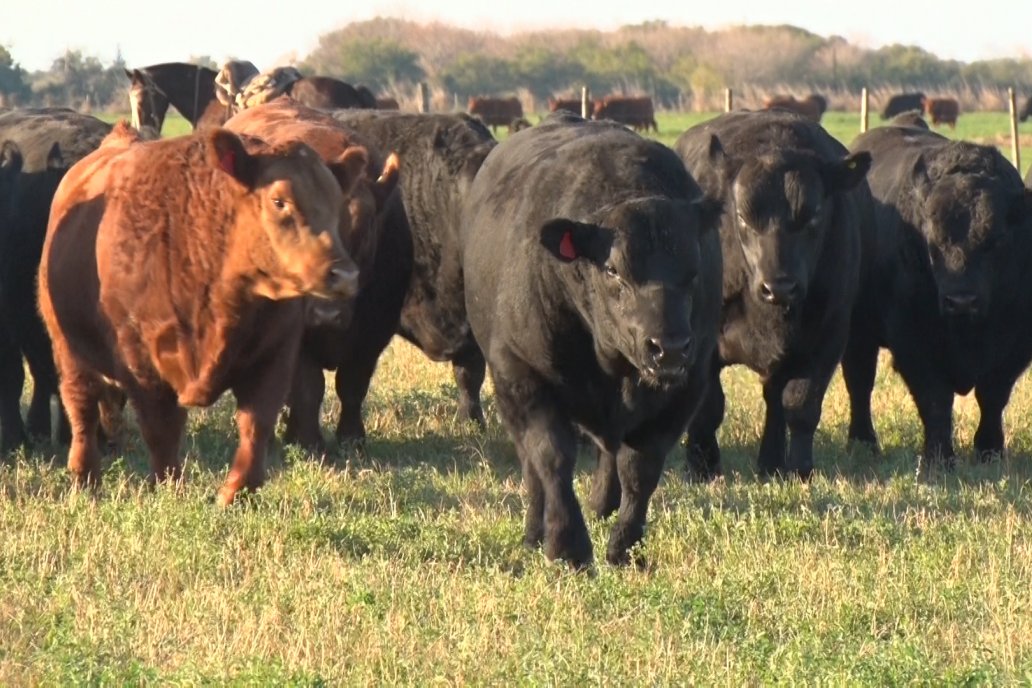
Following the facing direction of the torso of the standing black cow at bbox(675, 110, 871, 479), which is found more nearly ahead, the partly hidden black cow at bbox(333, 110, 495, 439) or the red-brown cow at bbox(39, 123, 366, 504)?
the red-brown cow

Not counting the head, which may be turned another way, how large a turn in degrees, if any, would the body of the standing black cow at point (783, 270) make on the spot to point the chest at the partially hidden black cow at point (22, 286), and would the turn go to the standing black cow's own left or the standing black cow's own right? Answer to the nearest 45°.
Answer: approximately 90° to the standing black cow's own right

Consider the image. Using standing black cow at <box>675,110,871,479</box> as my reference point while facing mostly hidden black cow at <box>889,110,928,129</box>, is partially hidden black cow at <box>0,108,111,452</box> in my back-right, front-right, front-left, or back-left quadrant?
back-left

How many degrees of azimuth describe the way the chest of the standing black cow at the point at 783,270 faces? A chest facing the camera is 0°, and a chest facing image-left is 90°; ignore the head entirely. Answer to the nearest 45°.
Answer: approximately 0°

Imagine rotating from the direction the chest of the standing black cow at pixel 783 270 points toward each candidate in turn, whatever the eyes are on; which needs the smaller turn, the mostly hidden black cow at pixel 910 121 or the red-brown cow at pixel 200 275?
the red-brown cow

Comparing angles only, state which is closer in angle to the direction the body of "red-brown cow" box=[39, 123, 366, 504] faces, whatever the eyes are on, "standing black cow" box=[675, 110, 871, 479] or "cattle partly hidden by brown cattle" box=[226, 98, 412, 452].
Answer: the standing black cow

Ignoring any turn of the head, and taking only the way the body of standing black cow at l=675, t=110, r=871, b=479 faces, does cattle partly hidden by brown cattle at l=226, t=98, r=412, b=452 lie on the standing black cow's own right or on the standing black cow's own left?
on the standing black cow's own right

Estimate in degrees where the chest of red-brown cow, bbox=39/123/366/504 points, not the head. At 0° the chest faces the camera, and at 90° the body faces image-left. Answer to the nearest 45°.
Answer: approximately 315°

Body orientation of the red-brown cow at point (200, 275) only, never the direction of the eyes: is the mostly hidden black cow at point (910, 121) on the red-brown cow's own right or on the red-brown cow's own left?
on the red-brown cow's own left

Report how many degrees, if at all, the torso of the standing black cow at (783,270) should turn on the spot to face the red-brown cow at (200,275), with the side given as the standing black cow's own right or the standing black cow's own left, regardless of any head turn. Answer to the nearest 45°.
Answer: approximately 45° to the standing black cow's own right
